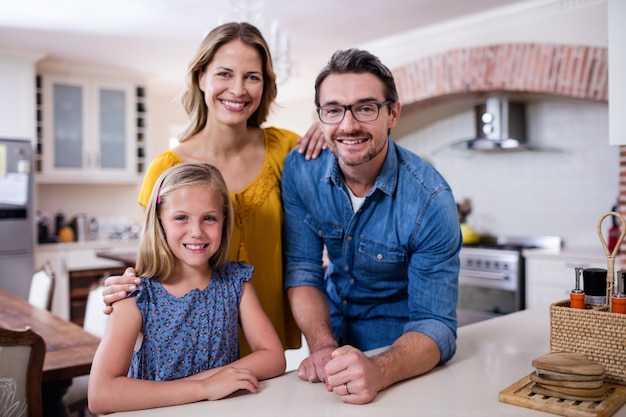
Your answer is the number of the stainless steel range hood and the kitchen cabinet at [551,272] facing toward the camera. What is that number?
2

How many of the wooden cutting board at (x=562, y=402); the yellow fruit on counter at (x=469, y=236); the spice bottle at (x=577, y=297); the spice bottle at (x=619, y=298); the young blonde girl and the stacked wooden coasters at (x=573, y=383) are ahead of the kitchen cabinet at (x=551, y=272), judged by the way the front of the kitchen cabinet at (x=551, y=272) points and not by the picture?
5

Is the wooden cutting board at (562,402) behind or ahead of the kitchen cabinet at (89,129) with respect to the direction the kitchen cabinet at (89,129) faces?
ahead

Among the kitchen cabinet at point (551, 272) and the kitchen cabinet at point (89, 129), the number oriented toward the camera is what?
2

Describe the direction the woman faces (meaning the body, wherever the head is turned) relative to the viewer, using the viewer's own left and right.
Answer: facing the viewer

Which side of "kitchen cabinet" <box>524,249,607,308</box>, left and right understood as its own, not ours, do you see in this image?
front

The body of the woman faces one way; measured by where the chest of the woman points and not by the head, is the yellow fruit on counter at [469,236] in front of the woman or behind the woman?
behind

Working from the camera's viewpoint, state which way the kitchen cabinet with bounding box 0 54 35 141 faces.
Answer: facing the viewer and to the right of the viewer

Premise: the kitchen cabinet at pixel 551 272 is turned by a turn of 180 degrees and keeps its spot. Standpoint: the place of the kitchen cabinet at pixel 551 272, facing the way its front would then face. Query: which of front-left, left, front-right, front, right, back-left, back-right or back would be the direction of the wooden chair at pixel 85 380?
back-left

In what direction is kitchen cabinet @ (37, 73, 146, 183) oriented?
toward the camera

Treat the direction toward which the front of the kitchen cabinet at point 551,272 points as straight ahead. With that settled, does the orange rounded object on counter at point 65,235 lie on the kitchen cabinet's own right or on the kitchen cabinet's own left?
on the kitchen cabinet's own right

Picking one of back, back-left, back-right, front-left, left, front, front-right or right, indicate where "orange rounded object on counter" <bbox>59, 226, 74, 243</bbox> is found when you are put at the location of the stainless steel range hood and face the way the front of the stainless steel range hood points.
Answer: right

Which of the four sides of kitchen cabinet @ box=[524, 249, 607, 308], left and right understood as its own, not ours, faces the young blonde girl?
front

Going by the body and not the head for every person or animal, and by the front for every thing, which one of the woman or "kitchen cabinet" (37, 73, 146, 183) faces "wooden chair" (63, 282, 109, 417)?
the kitchen cabinet

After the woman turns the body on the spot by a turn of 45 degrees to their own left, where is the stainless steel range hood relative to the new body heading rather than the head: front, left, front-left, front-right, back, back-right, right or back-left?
left
